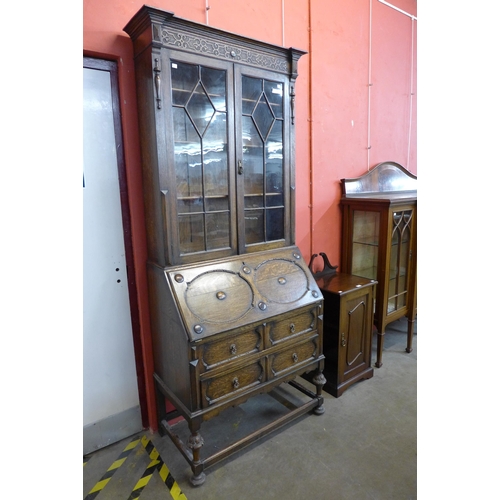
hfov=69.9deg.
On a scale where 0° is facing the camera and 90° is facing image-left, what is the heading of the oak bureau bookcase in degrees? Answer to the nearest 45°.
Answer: approximately 315°

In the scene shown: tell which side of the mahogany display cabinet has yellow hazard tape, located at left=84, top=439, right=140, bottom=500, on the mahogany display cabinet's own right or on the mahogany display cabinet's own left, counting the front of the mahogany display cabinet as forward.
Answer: on the mahogany display cabinet's own right

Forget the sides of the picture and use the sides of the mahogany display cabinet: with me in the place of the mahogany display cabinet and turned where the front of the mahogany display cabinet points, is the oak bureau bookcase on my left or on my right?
on my right

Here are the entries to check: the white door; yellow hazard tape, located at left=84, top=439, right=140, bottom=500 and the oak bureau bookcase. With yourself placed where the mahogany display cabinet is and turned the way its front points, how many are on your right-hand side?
3

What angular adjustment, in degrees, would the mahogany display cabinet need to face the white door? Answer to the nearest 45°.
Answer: approximately 90° to its right

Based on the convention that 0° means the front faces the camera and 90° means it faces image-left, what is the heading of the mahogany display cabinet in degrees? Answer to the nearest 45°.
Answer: approximately 315°

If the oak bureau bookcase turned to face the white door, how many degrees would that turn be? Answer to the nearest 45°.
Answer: approximately 135° to its right
